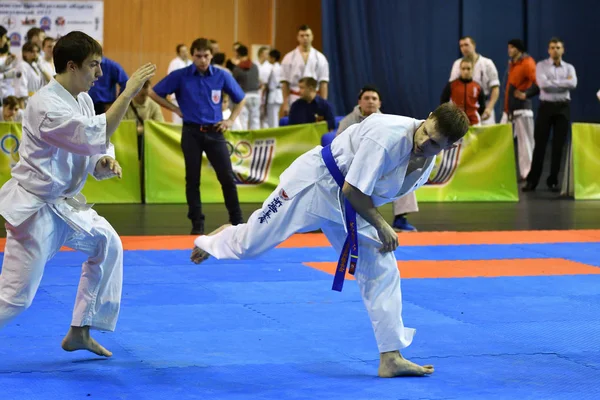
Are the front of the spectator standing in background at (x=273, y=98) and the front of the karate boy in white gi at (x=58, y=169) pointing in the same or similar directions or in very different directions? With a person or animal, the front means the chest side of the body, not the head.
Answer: very different directions

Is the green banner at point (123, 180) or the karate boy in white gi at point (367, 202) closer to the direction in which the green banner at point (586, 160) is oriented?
the karate boy in white gi

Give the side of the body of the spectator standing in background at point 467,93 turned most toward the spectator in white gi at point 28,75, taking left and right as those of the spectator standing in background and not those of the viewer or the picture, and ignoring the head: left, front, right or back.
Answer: right

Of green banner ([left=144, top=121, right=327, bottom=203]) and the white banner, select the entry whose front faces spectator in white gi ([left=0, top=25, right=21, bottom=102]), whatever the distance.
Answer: the white banner

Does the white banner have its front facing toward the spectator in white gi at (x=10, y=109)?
yes

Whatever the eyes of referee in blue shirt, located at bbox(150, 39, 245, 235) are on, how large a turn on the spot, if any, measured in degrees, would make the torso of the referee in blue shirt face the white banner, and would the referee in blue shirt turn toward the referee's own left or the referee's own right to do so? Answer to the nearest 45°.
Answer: approximately 180°

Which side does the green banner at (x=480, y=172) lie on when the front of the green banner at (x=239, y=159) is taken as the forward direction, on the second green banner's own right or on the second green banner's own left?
on the second green banner's own left

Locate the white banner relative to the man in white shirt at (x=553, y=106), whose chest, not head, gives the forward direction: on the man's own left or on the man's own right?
on the man's own right

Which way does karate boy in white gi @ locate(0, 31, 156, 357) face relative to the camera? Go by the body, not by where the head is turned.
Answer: to the viewer's right

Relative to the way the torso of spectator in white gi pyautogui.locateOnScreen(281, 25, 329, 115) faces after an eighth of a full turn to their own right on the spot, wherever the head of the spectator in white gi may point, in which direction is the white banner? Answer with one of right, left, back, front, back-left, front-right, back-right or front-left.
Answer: right

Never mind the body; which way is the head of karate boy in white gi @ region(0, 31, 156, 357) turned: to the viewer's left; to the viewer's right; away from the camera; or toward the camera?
to the viewer's right

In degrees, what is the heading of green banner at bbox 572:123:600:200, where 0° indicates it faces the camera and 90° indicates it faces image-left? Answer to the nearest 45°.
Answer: approximately 0°

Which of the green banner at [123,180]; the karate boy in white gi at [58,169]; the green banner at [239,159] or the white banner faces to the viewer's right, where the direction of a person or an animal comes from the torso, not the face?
the karate boy in white gi

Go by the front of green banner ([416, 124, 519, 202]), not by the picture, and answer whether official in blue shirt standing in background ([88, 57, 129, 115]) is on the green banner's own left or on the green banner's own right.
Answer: on the green banner's own right
